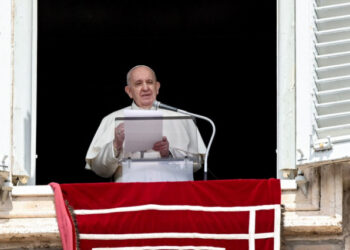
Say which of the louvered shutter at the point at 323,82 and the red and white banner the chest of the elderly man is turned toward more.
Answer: the red and white banner

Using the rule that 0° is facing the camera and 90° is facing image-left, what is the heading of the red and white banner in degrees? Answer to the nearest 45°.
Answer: approximately 0°

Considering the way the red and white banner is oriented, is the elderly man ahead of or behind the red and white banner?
behind

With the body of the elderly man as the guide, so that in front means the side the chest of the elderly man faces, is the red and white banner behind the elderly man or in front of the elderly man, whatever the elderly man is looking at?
in front

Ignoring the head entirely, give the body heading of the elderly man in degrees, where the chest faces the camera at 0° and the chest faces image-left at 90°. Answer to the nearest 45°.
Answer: approximately 0°

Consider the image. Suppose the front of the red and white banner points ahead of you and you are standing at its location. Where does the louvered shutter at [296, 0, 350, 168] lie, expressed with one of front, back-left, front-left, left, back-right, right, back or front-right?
left

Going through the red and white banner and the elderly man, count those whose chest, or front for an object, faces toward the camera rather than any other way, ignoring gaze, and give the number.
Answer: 2

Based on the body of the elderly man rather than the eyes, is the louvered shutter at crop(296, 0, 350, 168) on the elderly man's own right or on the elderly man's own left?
on the elderly man's own left
